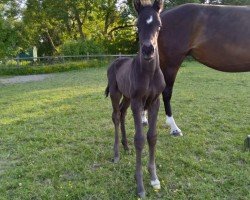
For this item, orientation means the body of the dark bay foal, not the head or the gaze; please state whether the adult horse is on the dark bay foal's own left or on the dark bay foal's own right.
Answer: on the dark bay foal's own left

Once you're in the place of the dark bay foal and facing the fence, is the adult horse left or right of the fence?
right

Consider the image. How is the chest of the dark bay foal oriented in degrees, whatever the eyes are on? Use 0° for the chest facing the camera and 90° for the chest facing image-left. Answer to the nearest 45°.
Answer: approximately 315°
